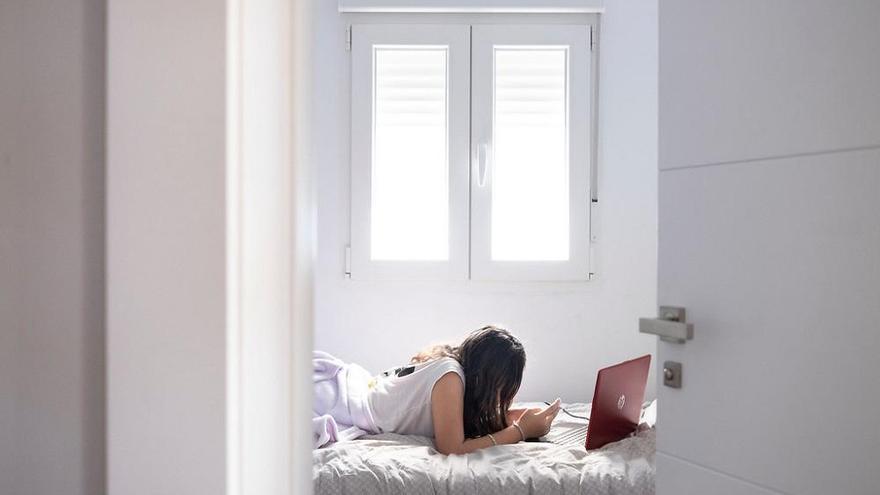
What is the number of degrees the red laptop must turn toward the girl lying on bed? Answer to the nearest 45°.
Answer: approximately 45° to its left

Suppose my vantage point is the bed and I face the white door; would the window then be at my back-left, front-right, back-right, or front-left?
back-left

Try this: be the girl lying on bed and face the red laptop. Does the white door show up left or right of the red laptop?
right

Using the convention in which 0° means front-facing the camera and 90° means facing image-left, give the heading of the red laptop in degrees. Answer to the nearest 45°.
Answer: approximately 135°

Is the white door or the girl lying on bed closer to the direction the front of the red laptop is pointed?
the girl lying on bed

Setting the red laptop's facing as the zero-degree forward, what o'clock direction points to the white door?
The white door is roughly at 7 o'clock from the red laptop.
